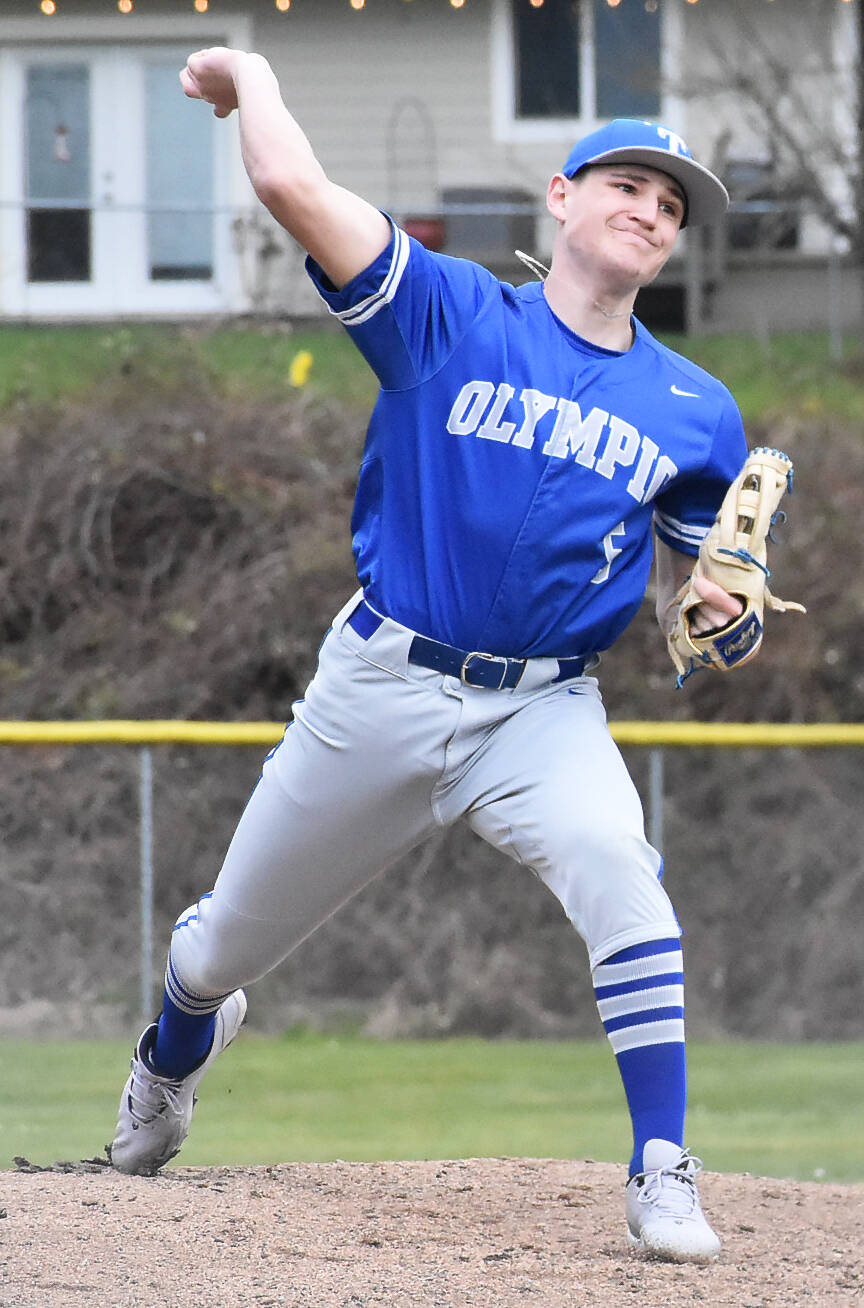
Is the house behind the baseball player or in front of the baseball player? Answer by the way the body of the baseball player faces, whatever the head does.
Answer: behind

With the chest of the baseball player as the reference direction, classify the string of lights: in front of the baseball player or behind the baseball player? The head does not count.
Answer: behind

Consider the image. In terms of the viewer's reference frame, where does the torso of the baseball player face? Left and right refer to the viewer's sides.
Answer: facing the viewer and to the right of the viewer
